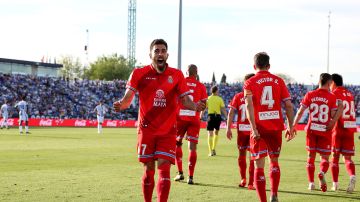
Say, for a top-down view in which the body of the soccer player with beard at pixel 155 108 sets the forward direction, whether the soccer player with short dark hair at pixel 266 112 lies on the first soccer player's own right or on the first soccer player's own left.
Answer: on the first soccer player's own left

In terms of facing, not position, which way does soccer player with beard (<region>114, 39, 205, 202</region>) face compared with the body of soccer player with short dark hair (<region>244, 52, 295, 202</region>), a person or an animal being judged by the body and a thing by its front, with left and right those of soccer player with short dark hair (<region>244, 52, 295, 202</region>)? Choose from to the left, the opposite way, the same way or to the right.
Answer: the opposite way

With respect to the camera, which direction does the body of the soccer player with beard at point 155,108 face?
toward the camera

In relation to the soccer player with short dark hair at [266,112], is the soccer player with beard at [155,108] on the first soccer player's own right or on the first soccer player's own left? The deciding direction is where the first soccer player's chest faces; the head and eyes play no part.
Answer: on the first soccer player's own left

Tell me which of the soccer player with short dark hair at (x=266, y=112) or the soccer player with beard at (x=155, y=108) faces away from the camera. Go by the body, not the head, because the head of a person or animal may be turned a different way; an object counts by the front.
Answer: the soccer player with short dark hair at (x=266, y=112)

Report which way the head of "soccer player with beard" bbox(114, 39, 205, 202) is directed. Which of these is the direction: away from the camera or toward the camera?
toward the camera

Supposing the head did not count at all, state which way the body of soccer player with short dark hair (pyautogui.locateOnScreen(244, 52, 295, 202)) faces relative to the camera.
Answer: away from the camera

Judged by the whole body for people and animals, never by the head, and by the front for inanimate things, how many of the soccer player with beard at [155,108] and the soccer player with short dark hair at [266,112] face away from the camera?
1
